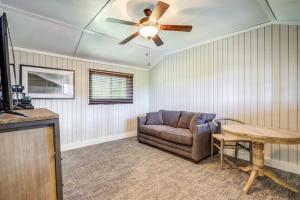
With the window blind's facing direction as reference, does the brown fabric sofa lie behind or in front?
in front

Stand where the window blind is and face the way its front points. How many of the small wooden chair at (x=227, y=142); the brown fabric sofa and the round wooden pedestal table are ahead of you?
3

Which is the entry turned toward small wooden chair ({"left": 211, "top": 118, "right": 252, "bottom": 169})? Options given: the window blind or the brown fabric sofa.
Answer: the window blind

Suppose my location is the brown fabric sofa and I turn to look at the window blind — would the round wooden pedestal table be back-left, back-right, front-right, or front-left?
back-left

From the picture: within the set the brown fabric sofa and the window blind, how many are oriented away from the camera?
0

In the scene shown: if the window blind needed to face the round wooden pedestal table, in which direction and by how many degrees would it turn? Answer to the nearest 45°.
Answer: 0° — it already faces it

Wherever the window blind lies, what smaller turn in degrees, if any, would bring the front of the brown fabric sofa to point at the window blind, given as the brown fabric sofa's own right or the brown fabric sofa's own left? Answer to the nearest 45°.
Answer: approximately 45° to the brown fabric sofa's own right

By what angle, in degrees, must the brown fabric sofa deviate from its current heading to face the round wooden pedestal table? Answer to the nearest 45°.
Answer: approximately 90° to its left

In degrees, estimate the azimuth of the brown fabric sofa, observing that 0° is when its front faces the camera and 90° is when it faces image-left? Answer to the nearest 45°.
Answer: approximately 45°

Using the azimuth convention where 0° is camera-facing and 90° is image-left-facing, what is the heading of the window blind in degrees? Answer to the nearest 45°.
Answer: approximately 315°
